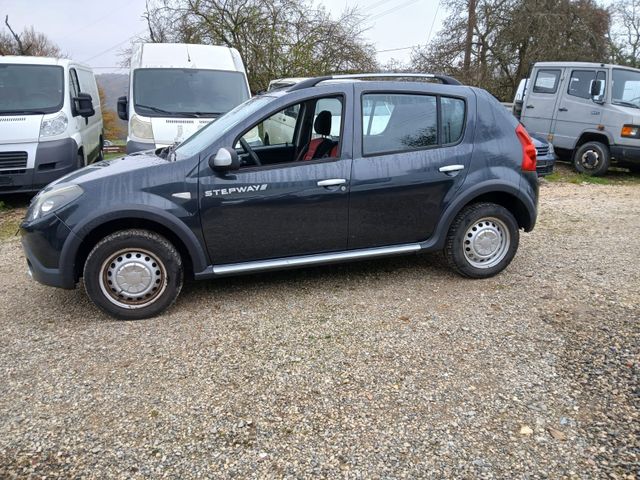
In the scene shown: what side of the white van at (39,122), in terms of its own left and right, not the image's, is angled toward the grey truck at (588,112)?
left

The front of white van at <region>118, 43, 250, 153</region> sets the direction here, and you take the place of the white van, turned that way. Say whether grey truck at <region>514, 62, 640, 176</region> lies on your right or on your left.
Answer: on your left

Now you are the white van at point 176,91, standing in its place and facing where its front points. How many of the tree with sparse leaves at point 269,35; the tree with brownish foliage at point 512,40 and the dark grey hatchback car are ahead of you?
1

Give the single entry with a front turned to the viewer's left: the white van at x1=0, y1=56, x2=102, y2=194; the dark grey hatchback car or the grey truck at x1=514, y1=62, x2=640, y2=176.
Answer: the dark grey hatchback car

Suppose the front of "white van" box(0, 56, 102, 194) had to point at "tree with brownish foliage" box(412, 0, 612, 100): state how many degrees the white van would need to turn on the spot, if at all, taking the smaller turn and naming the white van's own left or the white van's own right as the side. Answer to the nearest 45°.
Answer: approximately 135° to the white van's own left

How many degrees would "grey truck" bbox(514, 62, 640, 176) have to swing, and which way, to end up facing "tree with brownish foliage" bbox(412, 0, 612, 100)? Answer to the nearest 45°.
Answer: approximately 135° to its left

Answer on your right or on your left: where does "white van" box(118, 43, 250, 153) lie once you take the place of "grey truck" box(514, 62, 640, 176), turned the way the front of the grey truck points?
on your right

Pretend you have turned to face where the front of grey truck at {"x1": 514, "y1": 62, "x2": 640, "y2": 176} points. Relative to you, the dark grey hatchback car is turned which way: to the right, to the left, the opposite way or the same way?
to the right

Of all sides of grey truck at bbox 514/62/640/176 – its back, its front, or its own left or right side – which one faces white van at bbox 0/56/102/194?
right

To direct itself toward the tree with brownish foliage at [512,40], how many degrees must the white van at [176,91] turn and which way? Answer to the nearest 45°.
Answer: approximately 135° to its left

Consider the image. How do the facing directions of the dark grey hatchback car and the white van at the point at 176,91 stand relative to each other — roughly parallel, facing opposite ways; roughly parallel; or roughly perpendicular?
roughly perpendicular

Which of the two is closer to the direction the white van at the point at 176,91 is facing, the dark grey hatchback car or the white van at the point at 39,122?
the dark grey hatchback car

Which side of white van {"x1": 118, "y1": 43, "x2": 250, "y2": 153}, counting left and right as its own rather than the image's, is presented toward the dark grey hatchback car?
front

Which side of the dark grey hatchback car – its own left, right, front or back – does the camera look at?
left
